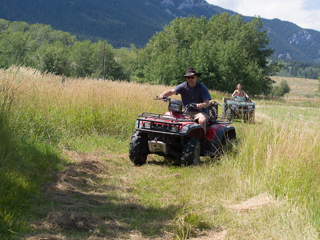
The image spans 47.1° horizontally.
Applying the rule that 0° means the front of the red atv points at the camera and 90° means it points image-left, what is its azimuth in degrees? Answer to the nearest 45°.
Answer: approximately 45°

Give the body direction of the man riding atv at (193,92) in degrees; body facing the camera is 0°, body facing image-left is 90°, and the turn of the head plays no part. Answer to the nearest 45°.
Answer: approximately 45°

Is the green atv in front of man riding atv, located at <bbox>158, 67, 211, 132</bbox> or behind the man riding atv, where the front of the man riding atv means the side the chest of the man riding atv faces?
behind
